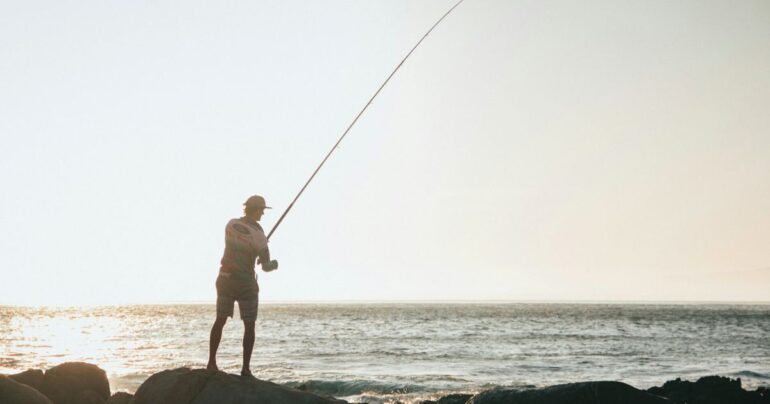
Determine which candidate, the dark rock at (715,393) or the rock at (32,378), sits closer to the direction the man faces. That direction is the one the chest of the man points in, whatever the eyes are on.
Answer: the dark rock

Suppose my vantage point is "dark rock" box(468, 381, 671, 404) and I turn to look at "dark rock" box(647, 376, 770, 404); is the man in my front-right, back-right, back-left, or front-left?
back-left

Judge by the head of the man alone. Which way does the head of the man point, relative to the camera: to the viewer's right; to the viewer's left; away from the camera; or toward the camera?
to the viewer's right

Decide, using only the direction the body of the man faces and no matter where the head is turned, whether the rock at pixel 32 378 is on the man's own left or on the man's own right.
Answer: on the man's own left

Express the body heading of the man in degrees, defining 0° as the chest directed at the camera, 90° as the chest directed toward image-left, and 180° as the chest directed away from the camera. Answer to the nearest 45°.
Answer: approximately 225°

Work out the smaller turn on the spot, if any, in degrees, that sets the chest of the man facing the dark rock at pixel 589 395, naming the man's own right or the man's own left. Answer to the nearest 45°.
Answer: approximately 45° to the man's own right

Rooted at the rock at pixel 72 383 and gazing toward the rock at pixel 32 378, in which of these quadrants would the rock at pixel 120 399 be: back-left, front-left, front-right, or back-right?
back-left

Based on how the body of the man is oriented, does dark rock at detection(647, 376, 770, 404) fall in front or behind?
in front
